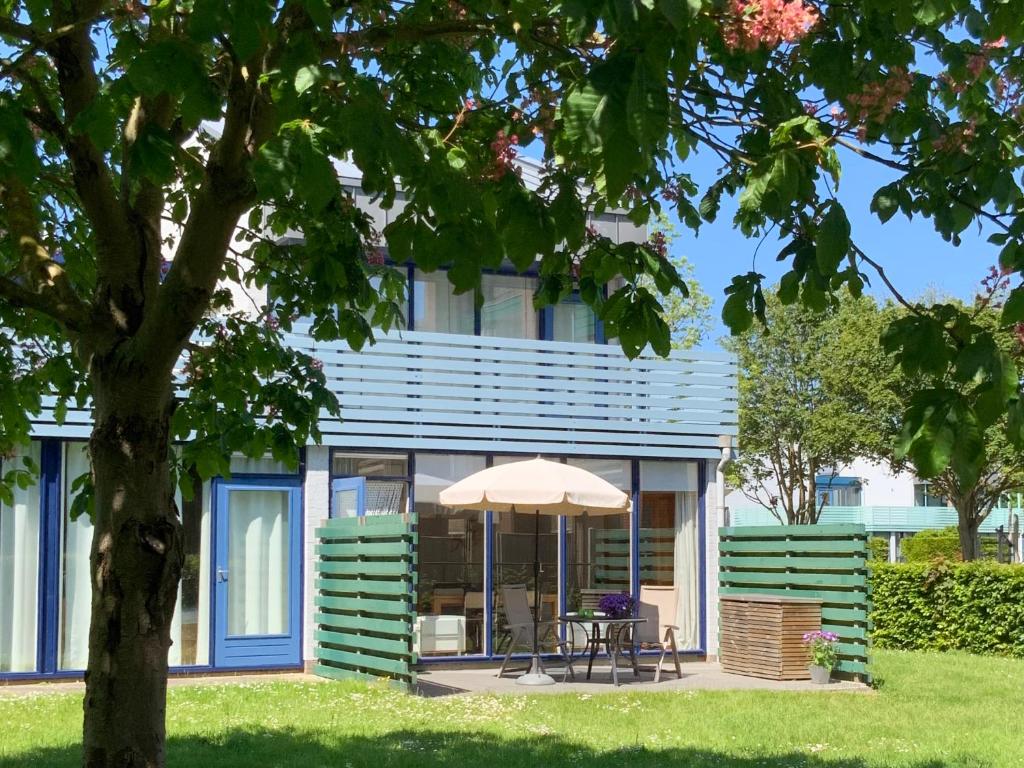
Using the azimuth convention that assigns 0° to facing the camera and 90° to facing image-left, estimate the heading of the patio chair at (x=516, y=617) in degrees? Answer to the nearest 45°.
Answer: approximately 315°

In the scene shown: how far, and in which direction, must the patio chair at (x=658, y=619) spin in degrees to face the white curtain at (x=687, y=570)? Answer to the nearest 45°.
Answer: approximately 135° to its right

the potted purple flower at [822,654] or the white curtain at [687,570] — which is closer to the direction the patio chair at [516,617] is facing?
the potted purple flower

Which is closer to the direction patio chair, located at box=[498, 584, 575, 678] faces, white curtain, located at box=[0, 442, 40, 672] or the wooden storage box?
the wooden storage box
